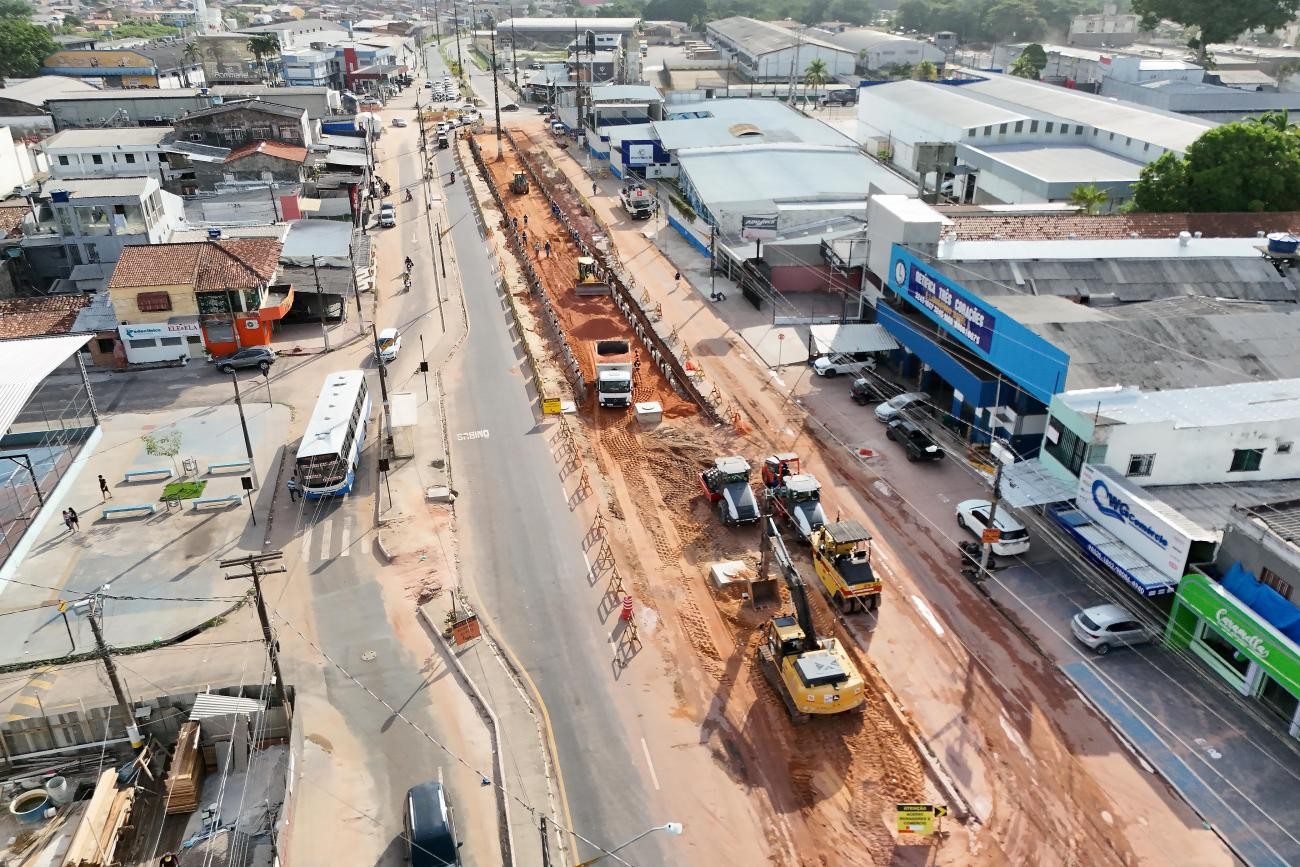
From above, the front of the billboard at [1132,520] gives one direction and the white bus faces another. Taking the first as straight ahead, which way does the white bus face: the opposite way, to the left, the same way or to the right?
to the left

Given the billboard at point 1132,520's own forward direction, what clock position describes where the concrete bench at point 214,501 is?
The concrete bench is roughly at 1 o'clock from the billboard.

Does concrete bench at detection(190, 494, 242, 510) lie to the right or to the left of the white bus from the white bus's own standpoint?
on its right

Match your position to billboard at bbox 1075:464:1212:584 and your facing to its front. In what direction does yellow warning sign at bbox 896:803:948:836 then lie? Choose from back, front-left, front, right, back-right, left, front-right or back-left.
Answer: front-left

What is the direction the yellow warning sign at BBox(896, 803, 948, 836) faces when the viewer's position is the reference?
facing the viewer

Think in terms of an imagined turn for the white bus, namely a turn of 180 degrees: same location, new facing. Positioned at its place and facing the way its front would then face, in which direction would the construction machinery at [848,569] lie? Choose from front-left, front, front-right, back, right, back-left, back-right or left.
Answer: back-right

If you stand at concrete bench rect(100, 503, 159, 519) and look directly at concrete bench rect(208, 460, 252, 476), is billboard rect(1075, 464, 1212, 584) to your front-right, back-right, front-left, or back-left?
front-right

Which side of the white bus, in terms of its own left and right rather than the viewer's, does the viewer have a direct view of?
front

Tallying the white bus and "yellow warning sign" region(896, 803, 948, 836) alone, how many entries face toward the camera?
2

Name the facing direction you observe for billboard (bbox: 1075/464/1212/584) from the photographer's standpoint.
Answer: facing the viewer and to the left of the viewer

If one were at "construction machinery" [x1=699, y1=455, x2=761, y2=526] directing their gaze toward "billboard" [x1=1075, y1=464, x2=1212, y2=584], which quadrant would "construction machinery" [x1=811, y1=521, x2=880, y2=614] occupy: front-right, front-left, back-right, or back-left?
front-right

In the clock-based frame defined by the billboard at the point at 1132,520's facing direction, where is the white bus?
The white bus is roughly at 1 o'clock from the billboard.

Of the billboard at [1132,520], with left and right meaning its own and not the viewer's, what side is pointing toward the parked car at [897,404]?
right

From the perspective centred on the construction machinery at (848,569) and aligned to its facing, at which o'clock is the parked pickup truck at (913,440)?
The parked pickup truck is roughly at 1 o'clock from the construction machinery.

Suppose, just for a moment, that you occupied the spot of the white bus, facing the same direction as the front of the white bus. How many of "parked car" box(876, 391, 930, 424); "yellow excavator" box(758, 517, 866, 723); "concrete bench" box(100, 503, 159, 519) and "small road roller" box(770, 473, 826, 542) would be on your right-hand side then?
1

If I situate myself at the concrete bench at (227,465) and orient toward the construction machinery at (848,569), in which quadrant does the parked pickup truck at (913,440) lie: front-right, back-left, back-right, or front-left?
front-left

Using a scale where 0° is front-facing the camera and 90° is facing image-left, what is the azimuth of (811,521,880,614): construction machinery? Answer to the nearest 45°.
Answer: approximately 315°

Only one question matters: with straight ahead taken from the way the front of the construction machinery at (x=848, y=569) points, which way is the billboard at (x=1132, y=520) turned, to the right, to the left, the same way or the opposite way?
to the right

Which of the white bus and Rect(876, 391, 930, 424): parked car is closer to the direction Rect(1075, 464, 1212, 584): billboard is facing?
the white bus

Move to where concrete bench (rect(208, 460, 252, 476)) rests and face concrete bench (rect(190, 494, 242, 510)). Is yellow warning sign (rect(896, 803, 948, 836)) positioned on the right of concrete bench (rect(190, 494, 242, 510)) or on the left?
left
